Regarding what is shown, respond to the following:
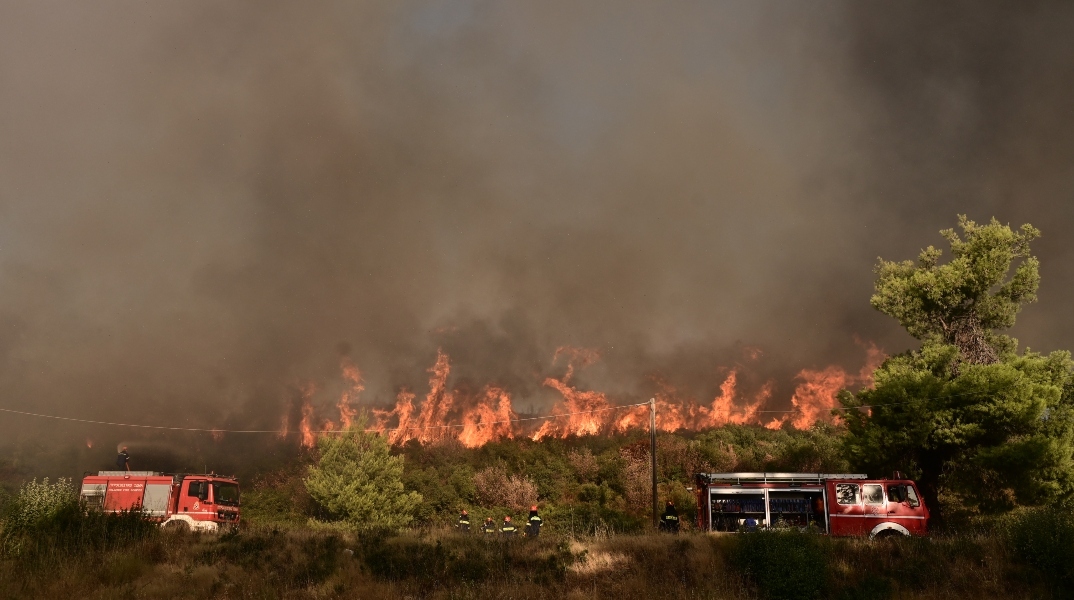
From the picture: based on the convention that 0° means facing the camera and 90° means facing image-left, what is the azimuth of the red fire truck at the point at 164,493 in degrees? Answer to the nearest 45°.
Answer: approximately 315°

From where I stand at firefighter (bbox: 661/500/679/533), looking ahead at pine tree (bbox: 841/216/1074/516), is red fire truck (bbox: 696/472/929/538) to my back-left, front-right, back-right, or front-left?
front-right

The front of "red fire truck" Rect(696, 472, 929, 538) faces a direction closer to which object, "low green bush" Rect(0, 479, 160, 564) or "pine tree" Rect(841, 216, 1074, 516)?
the pine tree

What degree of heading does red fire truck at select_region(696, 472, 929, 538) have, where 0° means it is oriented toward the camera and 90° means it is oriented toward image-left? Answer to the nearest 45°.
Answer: approximately 270°

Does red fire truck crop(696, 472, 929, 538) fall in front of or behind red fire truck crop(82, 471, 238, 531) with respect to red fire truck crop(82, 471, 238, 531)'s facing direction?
in front

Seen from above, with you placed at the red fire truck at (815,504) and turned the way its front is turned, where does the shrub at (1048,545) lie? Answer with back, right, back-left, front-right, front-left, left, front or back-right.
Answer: front-right

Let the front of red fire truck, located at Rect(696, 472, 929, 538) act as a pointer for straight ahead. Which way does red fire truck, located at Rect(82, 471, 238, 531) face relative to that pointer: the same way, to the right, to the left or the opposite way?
the same way

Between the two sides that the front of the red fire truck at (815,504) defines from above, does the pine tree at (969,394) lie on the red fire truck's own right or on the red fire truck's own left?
on the red fire truck's own left

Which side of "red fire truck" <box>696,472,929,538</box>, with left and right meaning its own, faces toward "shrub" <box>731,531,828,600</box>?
right

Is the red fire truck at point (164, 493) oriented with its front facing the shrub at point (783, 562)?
yes

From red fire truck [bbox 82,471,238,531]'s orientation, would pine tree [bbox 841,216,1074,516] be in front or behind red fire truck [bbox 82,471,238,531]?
in front

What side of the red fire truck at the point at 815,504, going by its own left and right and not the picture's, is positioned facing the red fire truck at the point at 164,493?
back

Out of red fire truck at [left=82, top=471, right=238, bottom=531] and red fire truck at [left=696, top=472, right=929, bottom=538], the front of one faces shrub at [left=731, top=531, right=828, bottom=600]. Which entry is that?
red fire truck at [left=82, top=471, right=238, bottom=531]

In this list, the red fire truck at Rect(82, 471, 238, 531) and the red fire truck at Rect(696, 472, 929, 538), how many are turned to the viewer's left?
0

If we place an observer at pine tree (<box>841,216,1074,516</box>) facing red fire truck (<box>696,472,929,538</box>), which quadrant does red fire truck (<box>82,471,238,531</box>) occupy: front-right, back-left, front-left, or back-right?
front-right

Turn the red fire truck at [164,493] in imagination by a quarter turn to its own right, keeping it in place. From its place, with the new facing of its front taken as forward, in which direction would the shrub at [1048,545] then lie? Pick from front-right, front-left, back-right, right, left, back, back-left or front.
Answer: left
